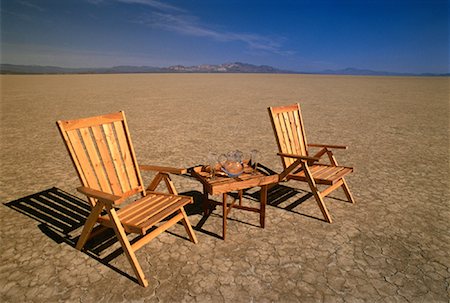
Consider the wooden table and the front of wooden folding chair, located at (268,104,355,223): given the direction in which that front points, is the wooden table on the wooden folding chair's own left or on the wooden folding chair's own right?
on the wooden folding chair's own right

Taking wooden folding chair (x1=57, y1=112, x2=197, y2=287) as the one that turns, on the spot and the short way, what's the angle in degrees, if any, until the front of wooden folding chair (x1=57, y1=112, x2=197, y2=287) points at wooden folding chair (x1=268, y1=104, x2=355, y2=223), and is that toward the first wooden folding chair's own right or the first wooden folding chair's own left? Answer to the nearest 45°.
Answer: approximately 45° to the first wooden folding chair's own left

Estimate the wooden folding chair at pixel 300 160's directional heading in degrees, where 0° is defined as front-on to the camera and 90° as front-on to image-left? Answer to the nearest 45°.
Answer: approximately 315°

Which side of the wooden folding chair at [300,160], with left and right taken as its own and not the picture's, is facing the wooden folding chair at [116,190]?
right
